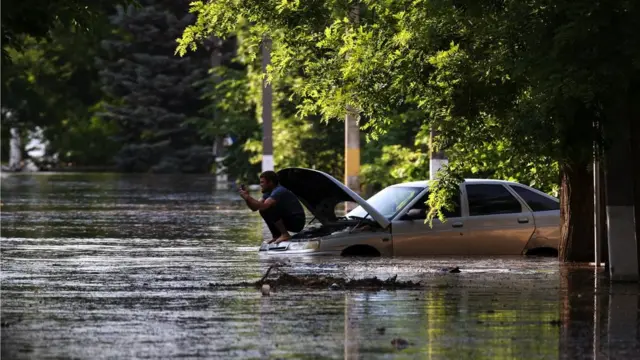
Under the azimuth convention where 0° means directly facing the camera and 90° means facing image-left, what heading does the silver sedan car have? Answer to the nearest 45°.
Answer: approximately 45°

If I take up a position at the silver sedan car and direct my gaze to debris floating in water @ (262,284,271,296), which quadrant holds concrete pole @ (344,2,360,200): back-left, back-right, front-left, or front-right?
back-right

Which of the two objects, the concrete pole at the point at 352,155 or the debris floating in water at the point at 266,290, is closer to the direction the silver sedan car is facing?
the debris floating in water

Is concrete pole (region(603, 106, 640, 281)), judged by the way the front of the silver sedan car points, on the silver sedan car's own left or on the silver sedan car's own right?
on the silver sedan car's own left

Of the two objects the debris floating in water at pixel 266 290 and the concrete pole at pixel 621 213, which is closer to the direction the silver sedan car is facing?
the debris floating in water

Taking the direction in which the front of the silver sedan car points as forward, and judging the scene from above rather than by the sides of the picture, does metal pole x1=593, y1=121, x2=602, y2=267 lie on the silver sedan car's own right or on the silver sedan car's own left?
on the silver sedan car's own left
